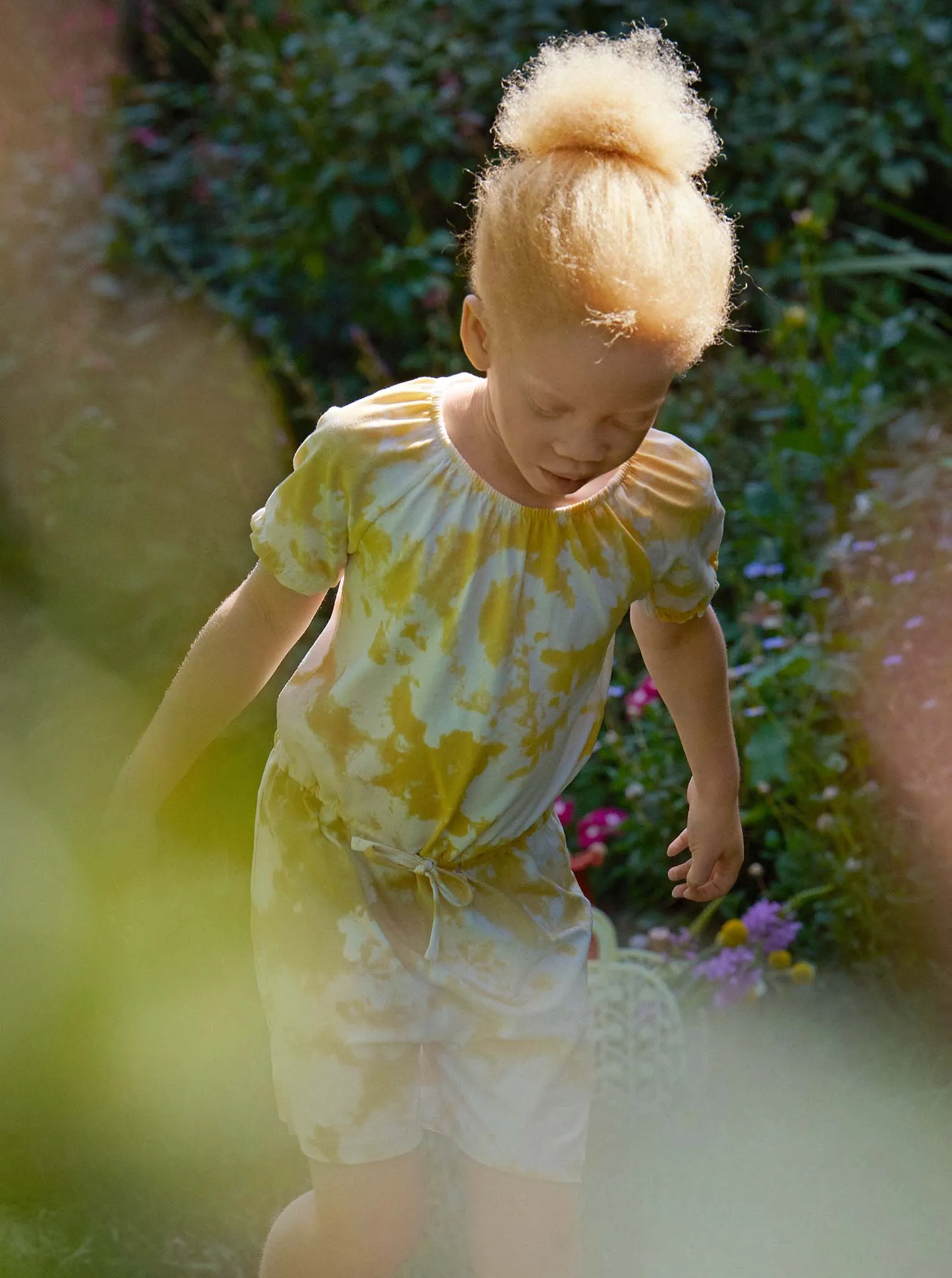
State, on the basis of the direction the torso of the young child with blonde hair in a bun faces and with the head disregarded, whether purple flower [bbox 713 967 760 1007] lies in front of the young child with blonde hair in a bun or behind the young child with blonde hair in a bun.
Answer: behind

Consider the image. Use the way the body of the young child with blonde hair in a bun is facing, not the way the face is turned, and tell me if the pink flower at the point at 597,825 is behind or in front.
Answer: behind

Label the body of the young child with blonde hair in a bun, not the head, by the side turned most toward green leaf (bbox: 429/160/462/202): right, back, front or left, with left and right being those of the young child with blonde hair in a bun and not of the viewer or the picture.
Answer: back

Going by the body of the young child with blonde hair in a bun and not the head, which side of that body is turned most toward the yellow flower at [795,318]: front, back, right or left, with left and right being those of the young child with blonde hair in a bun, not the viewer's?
back

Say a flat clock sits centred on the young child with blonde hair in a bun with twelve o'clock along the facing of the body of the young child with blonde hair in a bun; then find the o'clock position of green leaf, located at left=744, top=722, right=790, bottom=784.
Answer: The green leaf is roughly at 7 o'clock from the young child with blonde hair in a bun.

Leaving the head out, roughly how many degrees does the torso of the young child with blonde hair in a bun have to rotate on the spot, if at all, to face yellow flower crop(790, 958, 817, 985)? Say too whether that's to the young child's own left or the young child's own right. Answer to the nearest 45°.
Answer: approximately 135° to the young child's own left

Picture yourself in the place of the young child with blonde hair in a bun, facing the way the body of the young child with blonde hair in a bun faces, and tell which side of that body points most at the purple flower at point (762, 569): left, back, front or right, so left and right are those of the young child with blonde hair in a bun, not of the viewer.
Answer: back

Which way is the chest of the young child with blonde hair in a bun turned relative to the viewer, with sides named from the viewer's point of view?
facing the viewer

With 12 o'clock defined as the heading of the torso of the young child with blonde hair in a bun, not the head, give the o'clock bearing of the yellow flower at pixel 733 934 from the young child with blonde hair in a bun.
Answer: The yellow flower is roughly at 7 o'clock from the young child with blonde hair in a bun.
